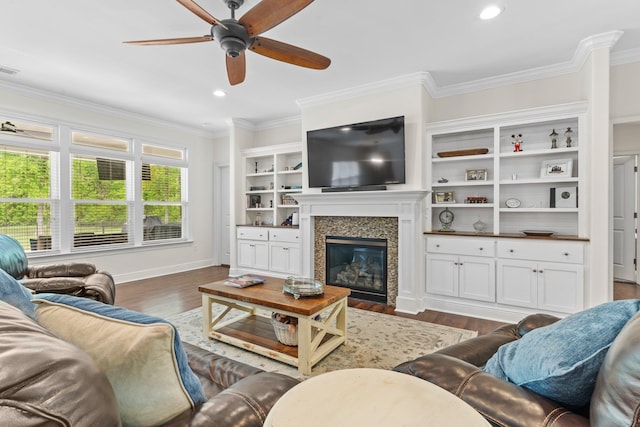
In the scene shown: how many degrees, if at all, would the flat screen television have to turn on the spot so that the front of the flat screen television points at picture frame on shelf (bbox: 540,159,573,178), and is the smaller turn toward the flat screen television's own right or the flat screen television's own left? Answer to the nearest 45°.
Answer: approximately 135° to the flat screen television's own left

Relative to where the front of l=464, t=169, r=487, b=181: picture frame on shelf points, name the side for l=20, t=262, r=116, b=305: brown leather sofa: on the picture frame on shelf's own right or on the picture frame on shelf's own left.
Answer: on the picture frame on shelf's own right

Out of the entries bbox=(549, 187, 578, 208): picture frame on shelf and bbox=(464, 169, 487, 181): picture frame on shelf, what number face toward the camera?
2

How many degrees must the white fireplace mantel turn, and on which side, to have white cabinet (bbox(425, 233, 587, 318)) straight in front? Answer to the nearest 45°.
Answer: approximately 135° to its left

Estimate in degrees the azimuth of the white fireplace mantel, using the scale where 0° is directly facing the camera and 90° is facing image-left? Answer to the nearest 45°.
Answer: approximately 45°

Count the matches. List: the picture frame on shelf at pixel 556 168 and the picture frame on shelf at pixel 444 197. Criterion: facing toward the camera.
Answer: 2
